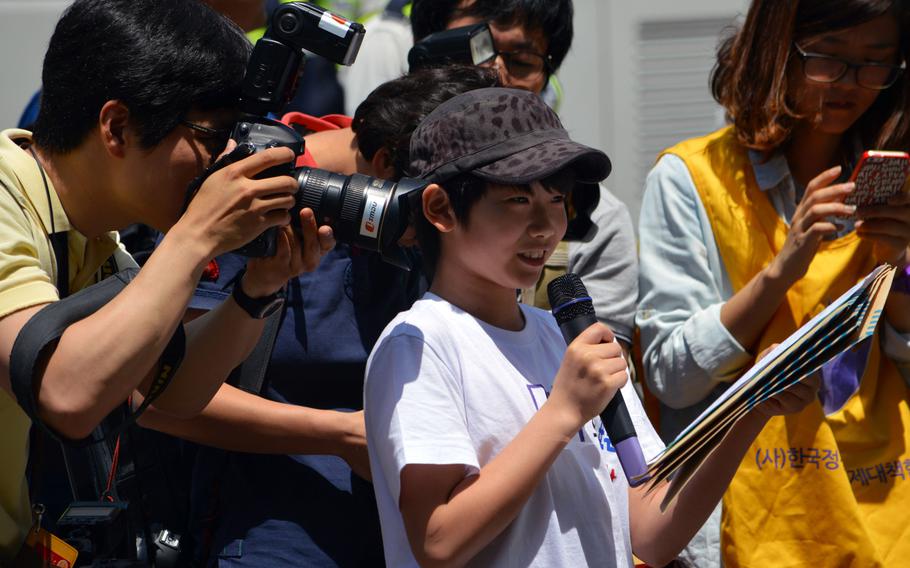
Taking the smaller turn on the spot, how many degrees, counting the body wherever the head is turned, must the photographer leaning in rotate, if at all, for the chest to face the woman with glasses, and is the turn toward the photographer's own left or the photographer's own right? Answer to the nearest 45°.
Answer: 0° — they already face them

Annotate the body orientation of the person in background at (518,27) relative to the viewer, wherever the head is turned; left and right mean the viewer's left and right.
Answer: facing the viewer

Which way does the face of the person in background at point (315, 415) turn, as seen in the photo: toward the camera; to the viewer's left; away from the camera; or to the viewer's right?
to the viewer's right

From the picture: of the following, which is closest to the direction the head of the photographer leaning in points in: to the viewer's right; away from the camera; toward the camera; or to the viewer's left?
to the viewer's right

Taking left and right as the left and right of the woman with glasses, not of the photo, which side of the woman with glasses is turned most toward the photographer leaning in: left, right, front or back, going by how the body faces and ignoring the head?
right

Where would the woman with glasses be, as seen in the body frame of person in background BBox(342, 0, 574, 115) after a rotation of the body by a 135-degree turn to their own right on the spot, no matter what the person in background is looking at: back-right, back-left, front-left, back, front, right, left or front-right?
back

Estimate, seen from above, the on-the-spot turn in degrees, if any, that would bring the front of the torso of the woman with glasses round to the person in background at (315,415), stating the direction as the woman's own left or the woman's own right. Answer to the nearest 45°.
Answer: approximately 90° to the woman's own right

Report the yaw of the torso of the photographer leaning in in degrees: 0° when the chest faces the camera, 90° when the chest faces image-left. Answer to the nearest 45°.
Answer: approximately 270°
